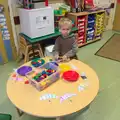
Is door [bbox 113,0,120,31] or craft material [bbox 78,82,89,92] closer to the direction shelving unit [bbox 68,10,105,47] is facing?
the craft material

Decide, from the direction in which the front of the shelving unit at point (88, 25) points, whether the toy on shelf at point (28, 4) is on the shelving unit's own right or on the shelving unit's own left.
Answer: on the shelving unit's own right

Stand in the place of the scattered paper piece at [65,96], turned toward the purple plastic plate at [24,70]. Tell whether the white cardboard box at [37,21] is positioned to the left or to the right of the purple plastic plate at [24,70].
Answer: right

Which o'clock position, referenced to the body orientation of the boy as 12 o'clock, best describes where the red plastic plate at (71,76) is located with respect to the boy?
The red plastic plate is roughly at 12 o'clock from the boy.

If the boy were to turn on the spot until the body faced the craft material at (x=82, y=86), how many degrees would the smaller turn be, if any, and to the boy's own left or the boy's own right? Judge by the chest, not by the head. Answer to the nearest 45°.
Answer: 0° — they already face it

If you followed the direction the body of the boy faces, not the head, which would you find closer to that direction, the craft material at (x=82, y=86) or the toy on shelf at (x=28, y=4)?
the craft material

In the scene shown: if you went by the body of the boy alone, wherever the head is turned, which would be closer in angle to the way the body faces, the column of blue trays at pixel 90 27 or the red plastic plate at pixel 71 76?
the red plastic plate

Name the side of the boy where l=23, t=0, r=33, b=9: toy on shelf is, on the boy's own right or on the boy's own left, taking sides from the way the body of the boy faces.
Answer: on the boy's own right

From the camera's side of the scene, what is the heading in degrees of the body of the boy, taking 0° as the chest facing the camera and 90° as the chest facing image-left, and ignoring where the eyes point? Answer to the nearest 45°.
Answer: approximately 0°

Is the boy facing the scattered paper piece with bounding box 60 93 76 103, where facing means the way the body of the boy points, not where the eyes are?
yes
